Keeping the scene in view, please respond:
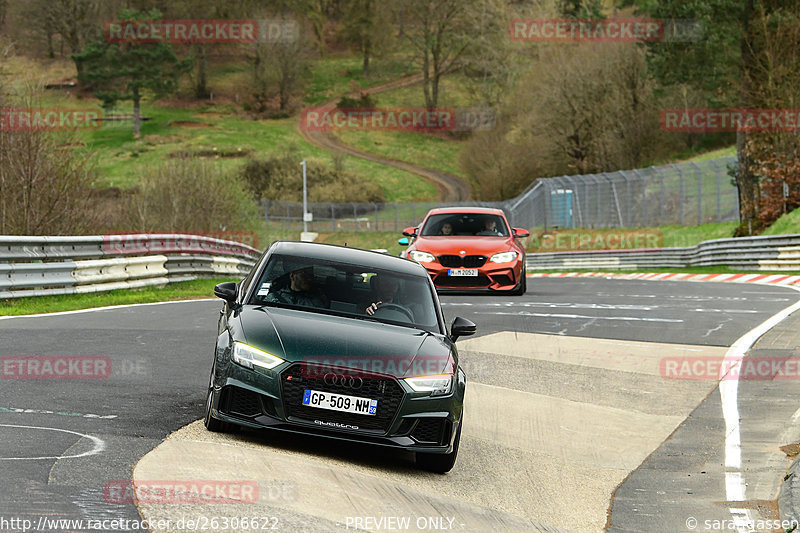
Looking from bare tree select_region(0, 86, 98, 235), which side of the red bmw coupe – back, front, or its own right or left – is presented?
right

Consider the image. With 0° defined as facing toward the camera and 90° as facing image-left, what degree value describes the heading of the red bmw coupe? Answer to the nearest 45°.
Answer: approximately 0°

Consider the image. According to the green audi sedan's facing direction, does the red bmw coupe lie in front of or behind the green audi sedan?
behind

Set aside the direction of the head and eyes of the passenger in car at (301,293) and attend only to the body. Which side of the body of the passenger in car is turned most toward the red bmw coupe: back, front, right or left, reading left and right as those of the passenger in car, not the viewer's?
back

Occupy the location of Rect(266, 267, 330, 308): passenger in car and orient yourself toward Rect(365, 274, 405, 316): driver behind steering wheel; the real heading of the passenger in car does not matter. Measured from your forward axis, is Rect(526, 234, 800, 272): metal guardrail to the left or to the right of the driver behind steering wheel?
left

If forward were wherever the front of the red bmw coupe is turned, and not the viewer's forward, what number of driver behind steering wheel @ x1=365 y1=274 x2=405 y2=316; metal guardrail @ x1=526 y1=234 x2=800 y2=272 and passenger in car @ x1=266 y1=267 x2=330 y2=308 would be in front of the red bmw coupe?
2

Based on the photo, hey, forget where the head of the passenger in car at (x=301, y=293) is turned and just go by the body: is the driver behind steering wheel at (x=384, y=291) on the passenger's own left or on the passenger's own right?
on the passenger's own left
